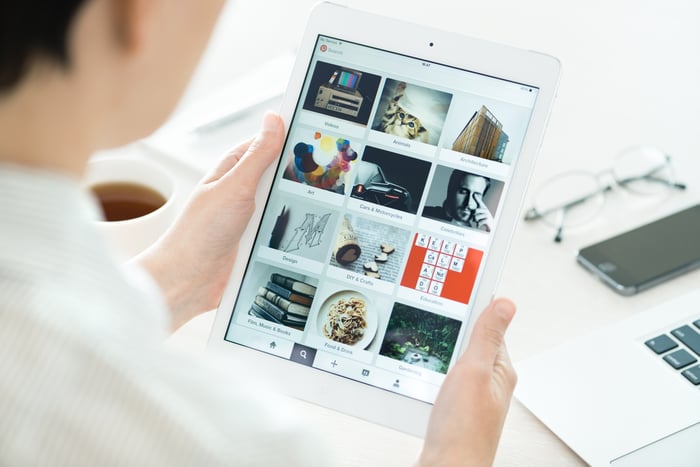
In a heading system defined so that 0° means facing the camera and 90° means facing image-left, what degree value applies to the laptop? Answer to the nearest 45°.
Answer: approximately 45°

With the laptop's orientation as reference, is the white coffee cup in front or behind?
in front
